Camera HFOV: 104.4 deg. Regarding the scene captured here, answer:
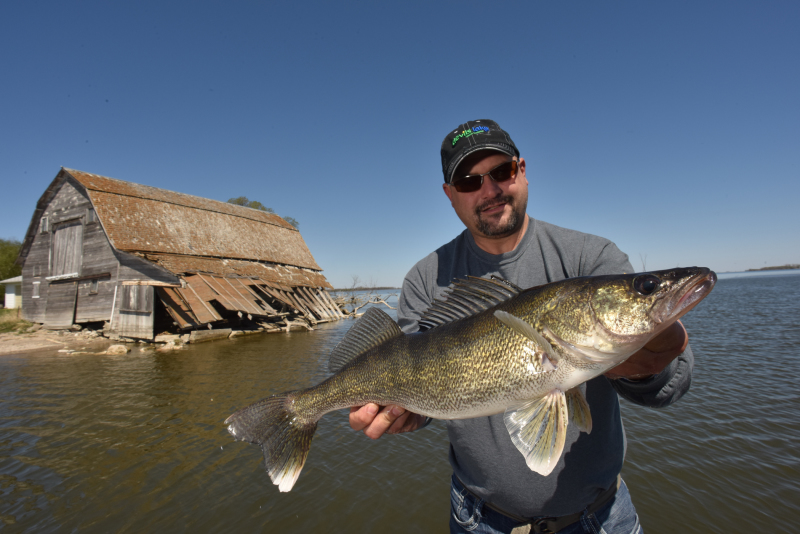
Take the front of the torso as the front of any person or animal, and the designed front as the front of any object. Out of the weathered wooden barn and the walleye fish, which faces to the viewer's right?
the walleye fish

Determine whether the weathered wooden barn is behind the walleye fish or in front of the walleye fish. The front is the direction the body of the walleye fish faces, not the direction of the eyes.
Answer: behind

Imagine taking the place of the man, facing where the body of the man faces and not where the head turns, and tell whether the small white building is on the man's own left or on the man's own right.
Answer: on the man's own right

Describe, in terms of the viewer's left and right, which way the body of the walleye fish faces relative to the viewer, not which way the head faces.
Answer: facing to the right of the viewer

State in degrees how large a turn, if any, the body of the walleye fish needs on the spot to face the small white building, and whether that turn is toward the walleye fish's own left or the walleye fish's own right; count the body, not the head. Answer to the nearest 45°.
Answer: approximately 135° to the walleye fish's own left

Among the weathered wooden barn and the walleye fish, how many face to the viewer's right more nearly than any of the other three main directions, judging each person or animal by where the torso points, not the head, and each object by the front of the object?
1

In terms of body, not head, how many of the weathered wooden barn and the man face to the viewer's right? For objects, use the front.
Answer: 0

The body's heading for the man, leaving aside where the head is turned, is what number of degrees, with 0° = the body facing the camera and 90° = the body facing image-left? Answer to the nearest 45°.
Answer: approximately 0°

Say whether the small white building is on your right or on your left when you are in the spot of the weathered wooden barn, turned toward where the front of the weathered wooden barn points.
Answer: on your right
